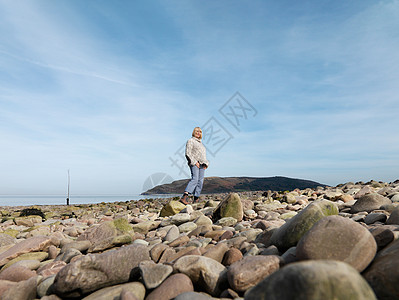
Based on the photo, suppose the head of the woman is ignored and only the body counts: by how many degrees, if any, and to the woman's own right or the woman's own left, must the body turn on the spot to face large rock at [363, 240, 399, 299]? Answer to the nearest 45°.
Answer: approximately 45° to the woman's own right

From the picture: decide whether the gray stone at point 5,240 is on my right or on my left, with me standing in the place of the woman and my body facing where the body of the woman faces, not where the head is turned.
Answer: on my right

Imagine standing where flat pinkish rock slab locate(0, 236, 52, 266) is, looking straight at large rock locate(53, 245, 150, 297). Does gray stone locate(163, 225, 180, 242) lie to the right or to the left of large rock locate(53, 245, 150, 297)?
left

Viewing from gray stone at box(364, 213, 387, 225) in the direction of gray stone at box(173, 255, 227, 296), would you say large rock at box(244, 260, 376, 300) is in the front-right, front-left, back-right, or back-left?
front-left

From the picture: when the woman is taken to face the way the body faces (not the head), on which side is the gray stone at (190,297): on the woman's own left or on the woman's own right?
on the woman's own right

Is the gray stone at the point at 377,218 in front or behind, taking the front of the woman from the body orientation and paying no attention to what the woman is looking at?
in front

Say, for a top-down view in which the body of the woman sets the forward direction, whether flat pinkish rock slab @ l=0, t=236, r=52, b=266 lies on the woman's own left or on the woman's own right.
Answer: on the woman's own right

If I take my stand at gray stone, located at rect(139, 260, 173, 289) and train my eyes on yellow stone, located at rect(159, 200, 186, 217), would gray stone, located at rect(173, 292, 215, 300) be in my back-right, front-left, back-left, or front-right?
back-right

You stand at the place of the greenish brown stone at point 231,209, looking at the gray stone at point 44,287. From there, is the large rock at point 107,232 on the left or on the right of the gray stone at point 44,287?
right

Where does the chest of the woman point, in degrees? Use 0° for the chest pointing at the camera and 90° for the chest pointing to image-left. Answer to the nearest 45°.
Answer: approximately 315°

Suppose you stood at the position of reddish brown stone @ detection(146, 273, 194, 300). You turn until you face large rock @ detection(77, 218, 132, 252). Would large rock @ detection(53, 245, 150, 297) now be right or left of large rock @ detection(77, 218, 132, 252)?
left

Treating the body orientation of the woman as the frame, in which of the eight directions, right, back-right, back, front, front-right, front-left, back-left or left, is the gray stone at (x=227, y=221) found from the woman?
front-right

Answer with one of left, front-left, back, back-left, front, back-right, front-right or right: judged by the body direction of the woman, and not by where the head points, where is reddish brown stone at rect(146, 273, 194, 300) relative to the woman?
front-right
